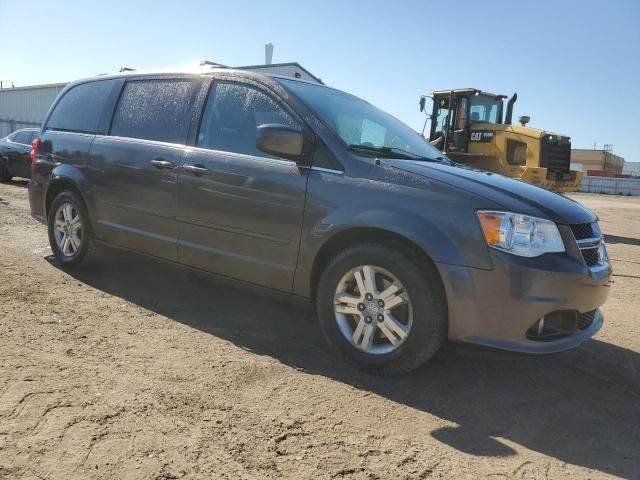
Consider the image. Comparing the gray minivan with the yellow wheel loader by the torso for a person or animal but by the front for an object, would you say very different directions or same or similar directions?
very different directions

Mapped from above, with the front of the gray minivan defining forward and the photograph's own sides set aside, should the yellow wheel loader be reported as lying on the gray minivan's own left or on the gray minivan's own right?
on the gray minivan's own left

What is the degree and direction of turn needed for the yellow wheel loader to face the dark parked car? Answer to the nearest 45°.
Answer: approximately 45° to its left

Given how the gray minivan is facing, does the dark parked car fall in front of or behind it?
behind

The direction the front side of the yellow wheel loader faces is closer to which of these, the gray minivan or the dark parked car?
the dark parked car

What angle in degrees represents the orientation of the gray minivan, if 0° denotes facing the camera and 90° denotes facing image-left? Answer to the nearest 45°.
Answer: approximately 315°

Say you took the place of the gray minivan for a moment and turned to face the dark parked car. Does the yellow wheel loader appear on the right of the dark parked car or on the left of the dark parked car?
right

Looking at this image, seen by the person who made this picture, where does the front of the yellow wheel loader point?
facing away from the viewer and to the left of the viewer

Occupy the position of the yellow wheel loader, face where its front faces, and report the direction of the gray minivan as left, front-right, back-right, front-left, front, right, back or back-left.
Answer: back-left
